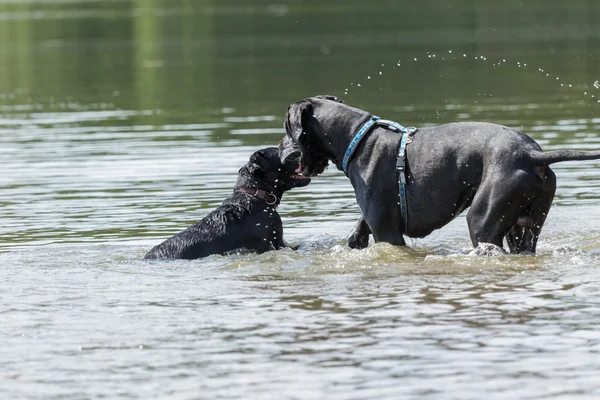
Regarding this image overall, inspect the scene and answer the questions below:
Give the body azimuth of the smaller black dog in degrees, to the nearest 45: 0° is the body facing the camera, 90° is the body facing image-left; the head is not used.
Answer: approximately 270°

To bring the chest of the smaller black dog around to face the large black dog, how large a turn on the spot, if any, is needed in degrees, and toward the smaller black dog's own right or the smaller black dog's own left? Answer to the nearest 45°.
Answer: approximately 45° to the smaller black dog's own right
